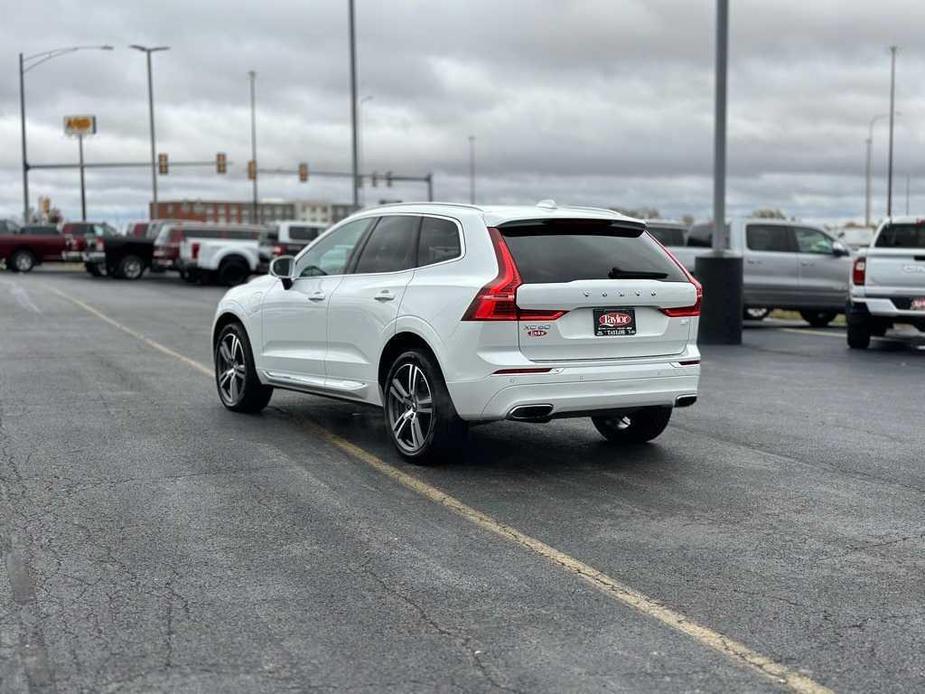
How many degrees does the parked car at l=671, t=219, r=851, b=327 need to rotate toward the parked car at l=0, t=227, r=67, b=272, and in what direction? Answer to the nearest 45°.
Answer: approximately 135° to its left

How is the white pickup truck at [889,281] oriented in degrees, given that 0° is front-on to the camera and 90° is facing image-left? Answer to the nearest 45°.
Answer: approximately 180°

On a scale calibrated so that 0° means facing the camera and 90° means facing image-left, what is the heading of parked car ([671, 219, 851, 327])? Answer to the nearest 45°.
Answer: approximately 270°

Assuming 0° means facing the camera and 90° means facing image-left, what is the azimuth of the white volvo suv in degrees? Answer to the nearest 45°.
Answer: approximately 135°

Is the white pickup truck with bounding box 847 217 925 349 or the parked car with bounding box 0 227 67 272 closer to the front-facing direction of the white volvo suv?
the parked car

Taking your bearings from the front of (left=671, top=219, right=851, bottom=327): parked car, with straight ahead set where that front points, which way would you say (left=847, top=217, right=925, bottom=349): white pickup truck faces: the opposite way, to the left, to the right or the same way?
to the left

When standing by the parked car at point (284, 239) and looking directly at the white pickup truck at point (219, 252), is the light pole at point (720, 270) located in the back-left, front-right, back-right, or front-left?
back-left

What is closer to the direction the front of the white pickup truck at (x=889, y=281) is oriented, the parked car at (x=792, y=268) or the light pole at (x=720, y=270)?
the parked car

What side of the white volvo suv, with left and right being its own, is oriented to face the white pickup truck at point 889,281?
right

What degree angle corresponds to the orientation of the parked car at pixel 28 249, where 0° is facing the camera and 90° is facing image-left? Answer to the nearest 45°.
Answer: approximately 90°

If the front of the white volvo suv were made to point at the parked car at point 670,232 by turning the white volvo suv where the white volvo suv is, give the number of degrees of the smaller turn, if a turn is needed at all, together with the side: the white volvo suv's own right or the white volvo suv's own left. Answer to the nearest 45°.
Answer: approximately 45° to the white volvo suv's own right
